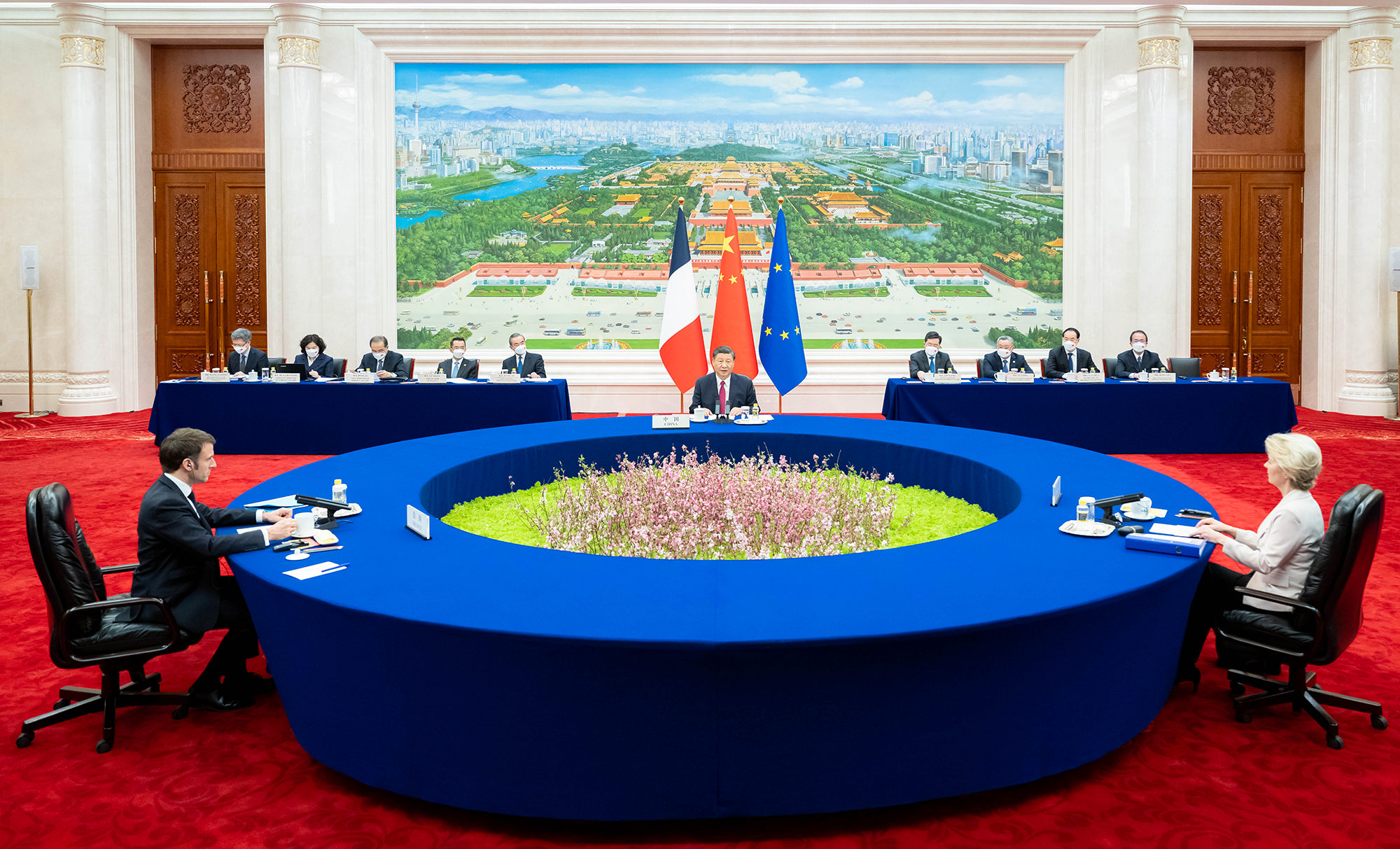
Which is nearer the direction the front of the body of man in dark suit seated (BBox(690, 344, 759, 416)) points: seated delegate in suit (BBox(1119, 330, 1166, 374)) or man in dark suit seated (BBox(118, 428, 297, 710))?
the man in dark suit seated

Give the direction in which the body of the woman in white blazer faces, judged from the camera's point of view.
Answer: to the viewer's left

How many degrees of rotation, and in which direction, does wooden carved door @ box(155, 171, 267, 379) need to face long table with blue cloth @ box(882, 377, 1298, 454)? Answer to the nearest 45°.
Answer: approximately 45° to its left

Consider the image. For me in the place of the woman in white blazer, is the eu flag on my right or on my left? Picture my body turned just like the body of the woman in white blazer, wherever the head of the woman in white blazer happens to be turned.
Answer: on my right

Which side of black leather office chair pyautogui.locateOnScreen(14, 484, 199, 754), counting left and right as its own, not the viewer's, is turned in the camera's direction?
right

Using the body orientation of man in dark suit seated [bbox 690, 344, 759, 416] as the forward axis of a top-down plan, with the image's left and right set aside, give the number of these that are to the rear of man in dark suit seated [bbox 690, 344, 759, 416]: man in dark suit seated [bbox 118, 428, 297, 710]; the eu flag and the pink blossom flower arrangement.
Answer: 1

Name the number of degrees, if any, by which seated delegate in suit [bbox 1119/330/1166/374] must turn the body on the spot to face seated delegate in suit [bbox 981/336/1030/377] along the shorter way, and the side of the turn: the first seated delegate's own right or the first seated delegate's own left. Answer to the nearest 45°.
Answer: approximately 45° to the first seated delegate's own right

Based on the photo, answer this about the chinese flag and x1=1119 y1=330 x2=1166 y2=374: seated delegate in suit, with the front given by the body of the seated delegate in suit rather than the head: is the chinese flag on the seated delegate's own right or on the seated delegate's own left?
on the seated delegate's own right

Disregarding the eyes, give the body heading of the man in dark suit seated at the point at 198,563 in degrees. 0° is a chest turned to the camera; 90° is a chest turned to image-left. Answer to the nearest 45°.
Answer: approximately 270°

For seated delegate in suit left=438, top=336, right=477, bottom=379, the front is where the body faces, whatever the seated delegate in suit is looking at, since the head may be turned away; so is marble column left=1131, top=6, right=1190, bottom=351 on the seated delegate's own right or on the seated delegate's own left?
on the seated delegate's own left

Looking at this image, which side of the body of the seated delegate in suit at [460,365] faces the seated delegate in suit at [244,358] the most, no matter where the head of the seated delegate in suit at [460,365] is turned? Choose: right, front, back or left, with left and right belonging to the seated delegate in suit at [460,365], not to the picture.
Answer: right
